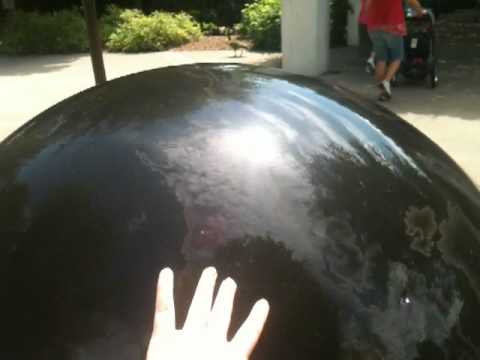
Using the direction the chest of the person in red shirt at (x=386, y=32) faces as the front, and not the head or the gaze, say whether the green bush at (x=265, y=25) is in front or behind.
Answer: in front
